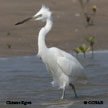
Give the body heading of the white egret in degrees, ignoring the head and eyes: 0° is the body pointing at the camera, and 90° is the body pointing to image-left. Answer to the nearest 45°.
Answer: approximately 90°
